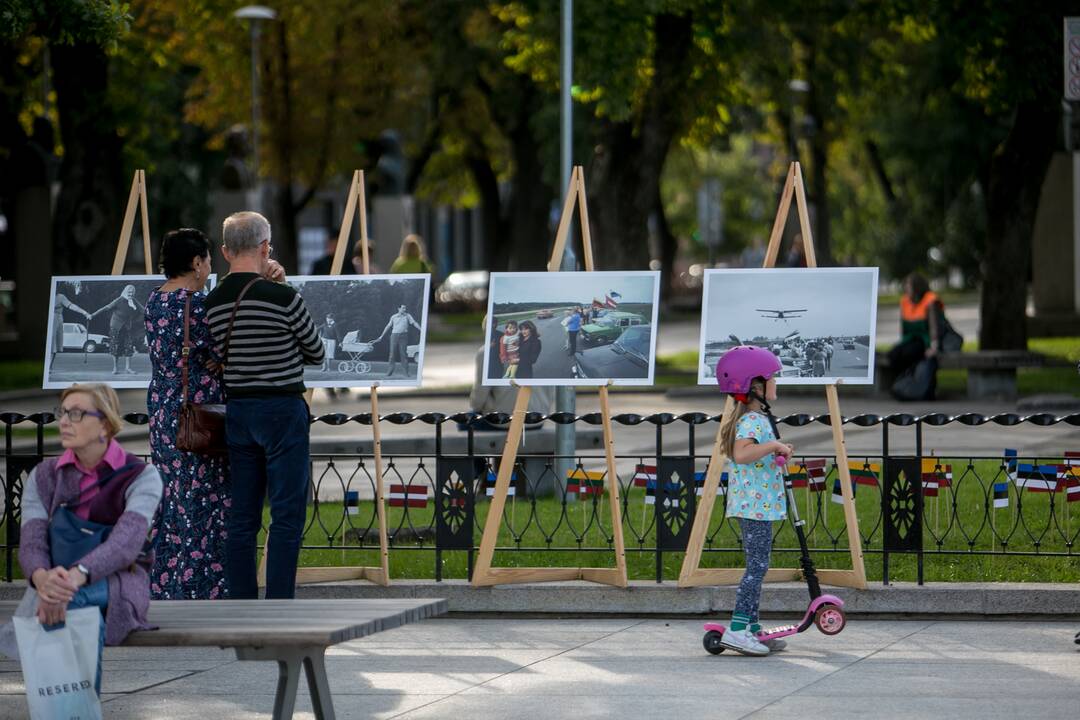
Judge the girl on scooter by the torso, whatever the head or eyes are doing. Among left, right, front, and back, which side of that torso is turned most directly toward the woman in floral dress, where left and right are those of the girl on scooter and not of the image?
back

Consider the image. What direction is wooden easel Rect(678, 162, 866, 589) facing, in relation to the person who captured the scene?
facing the viewer

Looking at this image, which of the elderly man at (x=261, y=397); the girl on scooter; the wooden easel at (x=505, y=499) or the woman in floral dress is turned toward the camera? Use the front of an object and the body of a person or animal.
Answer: the wooden easel

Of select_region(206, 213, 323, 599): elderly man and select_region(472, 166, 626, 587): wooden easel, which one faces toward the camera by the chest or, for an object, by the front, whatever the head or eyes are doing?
the wooden easel

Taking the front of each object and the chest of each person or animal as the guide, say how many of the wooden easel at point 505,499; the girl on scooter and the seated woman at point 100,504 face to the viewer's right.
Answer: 1

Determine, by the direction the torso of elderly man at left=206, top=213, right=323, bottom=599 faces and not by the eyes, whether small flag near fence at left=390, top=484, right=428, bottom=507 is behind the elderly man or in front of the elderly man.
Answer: in front

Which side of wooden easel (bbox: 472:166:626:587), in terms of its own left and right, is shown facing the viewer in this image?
front

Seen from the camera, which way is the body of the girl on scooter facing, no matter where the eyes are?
to the viewer's right

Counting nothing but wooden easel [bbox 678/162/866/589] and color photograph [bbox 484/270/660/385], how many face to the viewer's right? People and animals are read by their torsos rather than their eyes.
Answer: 0

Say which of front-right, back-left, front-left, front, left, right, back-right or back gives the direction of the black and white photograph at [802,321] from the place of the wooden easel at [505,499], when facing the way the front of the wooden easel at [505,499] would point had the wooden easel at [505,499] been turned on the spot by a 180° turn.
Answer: right

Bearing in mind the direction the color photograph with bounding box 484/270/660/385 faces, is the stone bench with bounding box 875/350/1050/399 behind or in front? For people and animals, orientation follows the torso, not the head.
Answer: behind

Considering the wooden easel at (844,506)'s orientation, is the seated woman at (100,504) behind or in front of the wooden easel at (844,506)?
in front

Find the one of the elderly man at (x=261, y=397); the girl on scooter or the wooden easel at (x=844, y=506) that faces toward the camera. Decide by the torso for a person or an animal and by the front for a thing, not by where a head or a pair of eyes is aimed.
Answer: the wooden easel

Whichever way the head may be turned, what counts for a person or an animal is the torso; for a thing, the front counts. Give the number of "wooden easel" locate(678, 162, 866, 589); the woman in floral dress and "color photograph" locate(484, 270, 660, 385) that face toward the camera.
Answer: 2

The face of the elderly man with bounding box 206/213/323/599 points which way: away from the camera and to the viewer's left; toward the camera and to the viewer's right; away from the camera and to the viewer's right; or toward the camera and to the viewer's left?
away from the camera and to the viewer's right

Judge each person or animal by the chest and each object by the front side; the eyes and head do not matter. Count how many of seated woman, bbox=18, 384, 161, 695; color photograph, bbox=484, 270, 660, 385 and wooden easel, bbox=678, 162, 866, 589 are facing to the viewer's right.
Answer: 0

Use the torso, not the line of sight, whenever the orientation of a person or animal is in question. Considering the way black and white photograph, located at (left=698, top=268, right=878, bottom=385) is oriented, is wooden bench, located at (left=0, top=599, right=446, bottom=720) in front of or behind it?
in front

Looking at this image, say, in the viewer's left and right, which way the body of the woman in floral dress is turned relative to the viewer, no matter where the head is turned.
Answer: facing away from the viewer and to the right of the viewer
